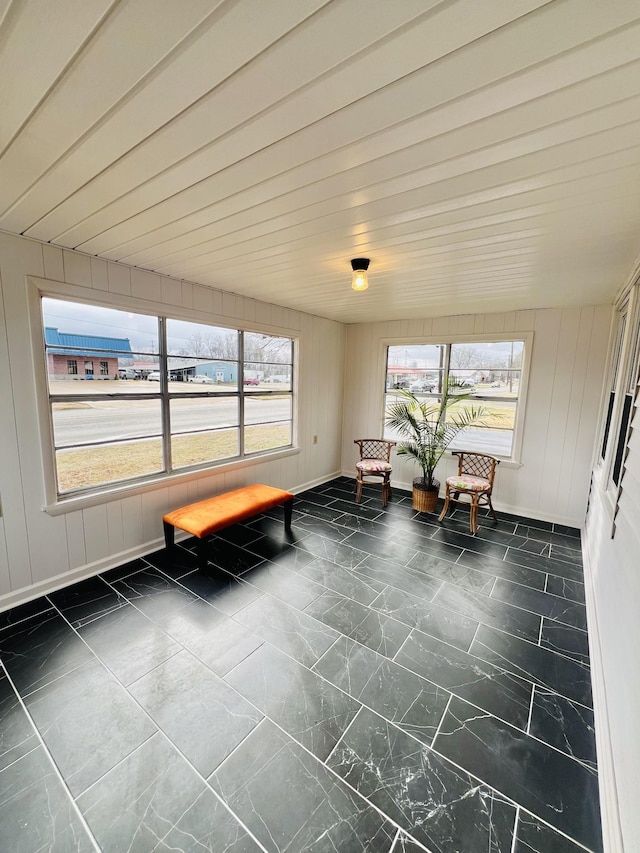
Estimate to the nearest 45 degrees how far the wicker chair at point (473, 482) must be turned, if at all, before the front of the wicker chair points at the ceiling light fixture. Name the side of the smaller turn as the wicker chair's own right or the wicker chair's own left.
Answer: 0° — it already faces it

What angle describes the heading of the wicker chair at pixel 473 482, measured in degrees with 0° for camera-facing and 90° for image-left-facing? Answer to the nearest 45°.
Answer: approximately 45°

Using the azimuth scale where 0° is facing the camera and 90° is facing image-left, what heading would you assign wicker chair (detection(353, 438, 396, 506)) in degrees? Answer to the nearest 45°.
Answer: approximately 0°

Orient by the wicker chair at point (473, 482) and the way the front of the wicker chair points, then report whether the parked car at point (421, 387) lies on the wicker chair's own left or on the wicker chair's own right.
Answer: on the wicker chair's own right

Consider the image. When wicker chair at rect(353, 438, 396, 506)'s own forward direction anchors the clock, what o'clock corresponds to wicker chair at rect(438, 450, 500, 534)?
wicker chair at rect(438, 450, 500, 534) is roughly at 10 o'clock from wicker chair at rect(353, 438, 396, 506).

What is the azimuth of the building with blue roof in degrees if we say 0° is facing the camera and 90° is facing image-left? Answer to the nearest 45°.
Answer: approximately 0°

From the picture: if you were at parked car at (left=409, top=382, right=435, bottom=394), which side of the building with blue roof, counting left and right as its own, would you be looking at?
left
